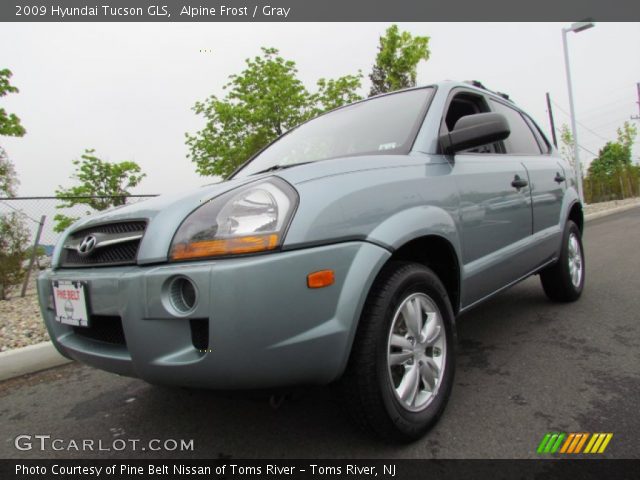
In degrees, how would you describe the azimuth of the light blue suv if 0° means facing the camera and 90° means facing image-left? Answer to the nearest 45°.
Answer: approximately 45°

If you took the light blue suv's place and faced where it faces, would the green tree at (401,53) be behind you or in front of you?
behind

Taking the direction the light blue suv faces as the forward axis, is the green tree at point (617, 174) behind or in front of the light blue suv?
behind

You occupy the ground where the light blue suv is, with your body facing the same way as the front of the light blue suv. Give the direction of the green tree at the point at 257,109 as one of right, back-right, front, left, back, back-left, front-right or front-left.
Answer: back-right

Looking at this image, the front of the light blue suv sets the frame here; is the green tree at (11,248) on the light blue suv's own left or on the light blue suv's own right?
on the light blue suv's own right
